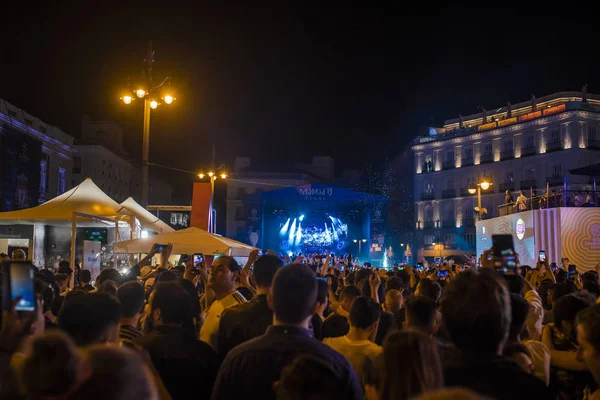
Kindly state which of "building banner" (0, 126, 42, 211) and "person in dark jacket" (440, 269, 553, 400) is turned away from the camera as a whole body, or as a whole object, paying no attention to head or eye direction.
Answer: the person in dark jacket

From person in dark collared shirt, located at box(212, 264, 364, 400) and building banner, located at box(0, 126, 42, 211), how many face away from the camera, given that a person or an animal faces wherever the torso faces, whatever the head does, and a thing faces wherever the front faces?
1

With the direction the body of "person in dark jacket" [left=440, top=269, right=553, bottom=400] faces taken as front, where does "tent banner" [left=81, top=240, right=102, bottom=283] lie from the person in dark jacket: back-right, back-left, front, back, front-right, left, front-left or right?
front-left

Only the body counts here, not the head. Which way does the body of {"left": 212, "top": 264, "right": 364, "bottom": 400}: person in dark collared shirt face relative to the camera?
away from the camera

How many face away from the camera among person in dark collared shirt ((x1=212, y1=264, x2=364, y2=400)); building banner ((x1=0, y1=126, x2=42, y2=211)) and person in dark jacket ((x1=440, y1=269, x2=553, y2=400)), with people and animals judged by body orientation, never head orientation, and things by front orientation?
2

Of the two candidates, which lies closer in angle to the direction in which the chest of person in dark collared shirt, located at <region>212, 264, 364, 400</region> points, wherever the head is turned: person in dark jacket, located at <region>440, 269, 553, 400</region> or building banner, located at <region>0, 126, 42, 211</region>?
the building banner

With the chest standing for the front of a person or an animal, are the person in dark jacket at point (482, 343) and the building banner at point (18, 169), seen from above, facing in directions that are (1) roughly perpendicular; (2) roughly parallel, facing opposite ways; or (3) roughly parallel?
roughly perpendicular

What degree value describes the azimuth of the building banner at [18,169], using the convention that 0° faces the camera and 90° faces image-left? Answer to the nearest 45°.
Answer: approximately 315°

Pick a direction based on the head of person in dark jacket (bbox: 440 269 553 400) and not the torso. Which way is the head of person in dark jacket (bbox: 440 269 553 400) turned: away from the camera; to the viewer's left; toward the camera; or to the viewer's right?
away from the camera

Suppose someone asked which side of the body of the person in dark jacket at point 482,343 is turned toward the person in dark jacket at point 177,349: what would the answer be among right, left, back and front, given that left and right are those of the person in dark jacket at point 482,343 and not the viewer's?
left

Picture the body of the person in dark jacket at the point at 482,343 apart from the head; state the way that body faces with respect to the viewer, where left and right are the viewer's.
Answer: facing away from the viewer

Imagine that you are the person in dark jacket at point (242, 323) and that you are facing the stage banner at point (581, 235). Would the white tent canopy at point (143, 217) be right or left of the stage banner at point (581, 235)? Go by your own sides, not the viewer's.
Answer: left

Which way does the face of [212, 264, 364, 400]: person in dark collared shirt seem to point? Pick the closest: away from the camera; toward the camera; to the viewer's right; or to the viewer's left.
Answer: away from the camera

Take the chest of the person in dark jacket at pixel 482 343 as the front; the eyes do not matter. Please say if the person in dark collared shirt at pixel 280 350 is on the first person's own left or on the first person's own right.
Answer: on the first person's own left

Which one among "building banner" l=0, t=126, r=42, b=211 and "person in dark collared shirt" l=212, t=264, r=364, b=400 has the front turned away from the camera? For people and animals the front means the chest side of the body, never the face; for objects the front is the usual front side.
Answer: the person in dark collared shirt

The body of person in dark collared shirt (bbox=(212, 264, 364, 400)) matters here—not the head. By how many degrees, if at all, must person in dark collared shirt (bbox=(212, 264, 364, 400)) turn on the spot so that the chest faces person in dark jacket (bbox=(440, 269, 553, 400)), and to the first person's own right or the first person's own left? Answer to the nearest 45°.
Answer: approximately 135° to the first person's own right
